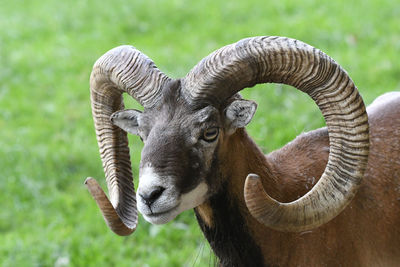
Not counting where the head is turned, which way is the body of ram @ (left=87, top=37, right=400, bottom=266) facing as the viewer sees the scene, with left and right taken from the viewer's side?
facing the viewer and to the left of the viewer
